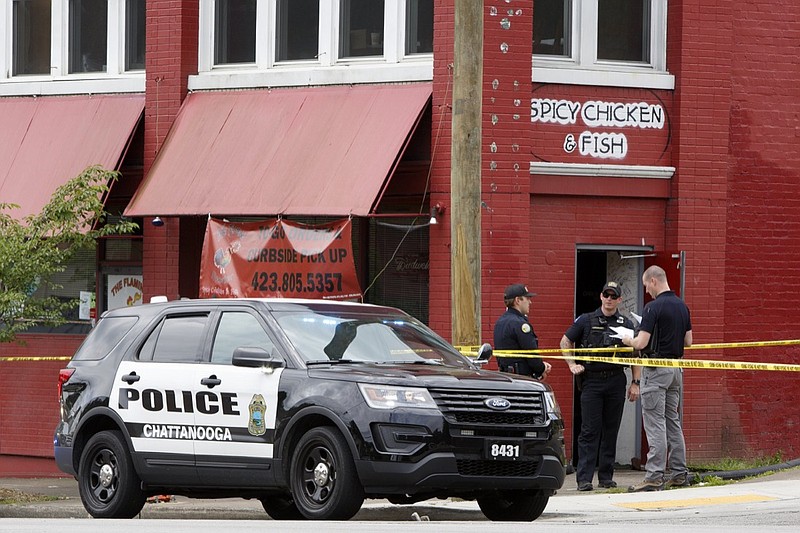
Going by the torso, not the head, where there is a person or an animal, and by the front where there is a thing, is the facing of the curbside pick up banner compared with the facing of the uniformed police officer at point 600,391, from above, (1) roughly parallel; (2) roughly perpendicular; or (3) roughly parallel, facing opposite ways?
roughly parallel

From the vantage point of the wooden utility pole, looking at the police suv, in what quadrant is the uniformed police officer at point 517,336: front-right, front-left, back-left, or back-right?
back-left

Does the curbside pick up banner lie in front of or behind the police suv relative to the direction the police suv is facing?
behind

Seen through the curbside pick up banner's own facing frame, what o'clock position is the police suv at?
The police suv is roughly at 12 o'clock from the curbside pick up banner.

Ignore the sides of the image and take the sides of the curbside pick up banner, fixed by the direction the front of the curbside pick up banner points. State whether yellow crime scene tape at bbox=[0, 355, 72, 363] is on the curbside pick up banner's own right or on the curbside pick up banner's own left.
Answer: on the curbside pick up banner's own right

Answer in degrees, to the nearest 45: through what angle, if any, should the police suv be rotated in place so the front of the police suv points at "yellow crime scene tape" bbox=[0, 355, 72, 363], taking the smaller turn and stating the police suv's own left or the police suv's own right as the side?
approximately 180°

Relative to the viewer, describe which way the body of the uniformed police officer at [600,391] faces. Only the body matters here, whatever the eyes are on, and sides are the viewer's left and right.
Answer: facing the viewer

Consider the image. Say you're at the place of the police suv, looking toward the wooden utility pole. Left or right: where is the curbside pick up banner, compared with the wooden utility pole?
left

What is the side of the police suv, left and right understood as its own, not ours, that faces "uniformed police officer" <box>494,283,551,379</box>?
left

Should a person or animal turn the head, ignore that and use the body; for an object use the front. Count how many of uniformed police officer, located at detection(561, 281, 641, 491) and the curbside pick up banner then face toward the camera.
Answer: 2

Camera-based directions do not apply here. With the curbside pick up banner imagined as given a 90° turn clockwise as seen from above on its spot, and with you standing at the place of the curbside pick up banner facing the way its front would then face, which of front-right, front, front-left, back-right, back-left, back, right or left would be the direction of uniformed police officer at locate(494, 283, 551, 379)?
back-left

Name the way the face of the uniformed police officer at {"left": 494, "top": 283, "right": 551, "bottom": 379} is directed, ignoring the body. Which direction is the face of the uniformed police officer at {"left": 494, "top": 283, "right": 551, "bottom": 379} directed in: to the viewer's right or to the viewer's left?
to the viewer's right

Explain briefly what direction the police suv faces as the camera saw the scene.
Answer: facing the viewer and to the right of the viewer

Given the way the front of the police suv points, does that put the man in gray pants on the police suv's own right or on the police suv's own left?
on the police suv's own left

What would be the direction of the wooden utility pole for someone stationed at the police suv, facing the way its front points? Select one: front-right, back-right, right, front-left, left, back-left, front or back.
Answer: left

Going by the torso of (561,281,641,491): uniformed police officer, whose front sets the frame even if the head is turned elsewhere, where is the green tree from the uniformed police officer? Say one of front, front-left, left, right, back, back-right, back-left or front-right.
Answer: right
